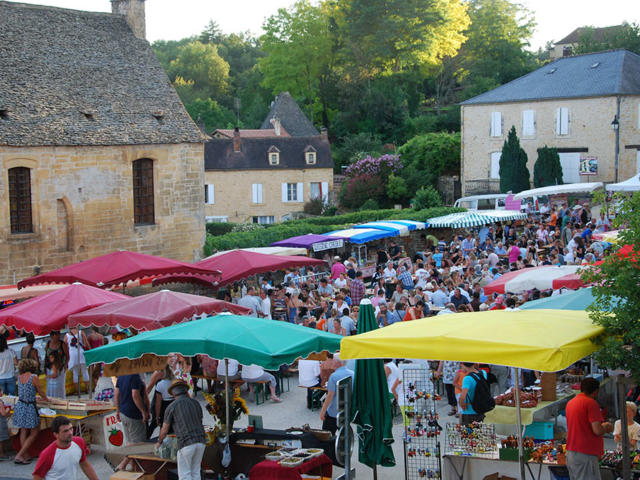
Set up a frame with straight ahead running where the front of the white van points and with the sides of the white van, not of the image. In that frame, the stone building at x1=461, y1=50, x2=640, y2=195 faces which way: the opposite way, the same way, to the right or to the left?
to the left

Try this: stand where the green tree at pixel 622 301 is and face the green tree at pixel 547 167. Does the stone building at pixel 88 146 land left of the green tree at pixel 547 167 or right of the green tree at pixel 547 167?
left

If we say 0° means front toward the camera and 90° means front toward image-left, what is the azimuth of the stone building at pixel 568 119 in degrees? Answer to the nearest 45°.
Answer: approximately 0°

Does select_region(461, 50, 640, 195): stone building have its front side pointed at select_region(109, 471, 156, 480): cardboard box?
yes

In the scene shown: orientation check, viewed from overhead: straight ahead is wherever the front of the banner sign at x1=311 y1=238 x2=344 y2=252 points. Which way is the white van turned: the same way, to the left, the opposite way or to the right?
to the right

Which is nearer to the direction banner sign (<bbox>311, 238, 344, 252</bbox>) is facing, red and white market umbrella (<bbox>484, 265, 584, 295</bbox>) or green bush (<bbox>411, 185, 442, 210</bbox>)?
the red and white market umbrella

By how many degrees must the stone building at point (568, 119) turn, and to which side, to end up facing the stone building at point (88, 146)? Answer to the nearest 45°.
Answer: approximately 45° to its right
